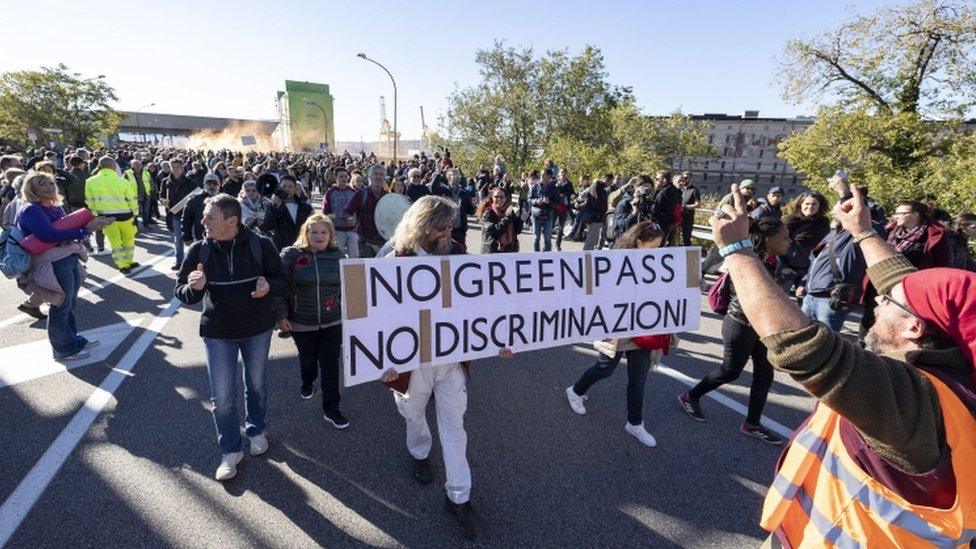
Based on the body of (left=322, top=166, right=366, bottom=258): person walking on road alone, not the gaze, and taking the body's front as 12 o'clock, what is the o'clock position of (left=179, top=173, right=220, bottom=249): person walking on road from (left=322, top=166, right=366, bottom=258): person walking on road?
(left=179, top=173, right=220, bottom=249): person walking on road is roughly at 3 o'clock from (left=322, top=166, right=366, bottom=258): person walking on road.

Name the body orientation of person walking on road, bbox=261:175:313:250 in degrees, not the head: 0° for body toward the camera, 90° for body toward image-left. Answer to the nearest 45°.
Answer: approximately 0°

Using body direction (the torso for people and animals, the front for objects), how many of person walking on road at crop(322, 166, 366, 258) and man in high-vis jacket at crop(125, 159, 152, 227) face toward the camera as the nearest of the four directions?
2

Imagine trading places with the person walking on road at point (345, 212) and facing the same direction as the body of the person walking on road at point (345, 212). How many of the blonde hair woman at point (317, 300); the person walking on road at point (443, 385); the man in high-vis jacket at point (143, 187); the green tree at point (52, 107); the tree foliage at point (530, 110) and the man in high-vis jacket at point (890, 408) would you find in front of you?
3

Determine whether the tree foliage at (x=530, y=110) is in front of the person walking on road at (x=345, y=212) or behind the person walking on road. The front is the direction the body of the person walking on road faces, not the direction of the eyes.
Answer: behind

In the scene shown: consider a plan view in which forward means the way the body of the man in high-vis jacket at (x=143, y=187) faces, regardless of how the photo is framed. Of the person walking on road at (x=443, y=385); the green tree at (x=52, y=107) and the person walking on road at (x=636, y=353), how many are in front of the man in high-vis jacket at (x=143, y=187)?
2

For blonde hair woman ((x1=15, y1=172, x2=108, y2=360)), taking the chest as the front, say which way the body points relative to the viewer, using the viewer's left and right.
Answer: facing to the right of the viewer

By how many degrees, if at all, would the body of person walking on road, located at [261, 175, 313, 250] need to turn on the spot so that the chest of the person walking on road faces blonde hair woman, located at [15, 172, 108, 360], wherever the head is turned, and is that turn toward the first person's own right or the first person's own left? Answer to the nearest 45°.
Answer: approximately 45° to the first person's own right
